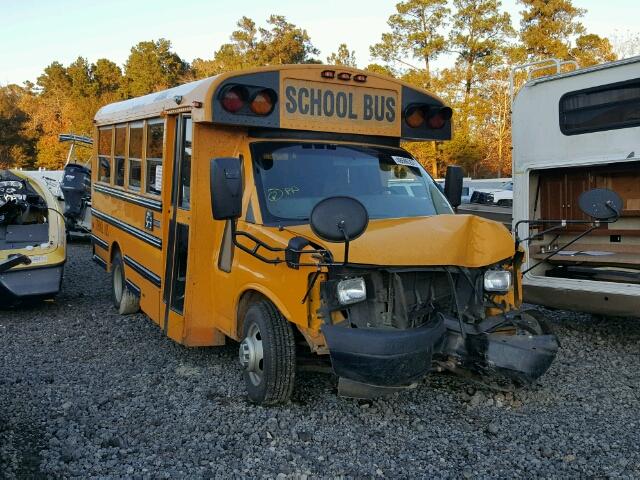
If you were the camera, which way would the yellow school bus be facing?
facing the viewer and to the right of the viewer

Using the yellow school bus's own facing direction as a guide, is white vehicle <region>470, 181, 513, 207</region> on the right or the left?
on its left

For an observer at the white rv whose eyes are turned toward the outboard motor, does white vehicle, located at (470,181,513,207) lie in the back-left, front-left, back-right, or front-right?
front-right

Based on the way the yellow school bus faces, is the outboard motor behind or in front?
behind
